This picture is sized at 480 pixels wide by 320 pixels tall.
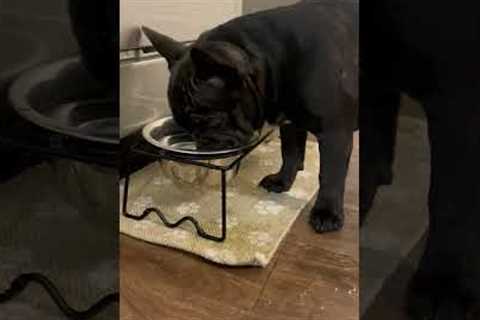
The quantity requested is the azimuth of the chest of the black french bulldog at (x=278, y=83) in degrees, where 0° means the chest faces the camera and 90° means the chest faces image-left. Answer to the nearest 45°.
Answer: approximately 45°
